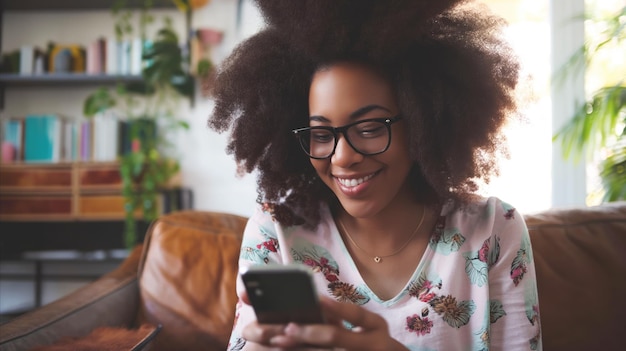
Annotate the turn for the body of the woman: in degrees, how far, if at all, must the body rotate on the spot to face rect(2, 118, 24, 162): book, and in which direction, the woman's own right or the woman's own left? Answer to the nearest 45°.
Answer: approximately 135° to the woman's own right

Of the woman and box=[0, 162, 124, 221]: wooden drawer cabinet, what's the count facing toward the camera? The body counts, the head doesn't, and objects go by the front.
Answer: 2

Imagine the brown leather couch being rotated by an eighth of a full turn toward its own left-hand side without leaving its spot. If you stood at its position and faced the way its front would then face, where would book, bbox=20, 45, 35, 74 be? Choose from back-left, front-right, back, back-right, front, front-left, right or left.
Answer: back

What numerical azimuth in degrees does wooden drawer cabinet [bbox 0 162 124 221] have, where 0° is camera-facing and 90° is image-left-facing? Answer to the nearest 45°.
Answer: approximately 0°

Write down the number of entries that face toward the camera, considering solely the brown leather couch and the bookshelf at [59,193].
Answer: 2

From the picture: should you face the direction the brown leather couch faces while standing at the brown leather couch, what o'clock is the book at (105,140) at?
The book is roughly at 5 o'clock from the brown leather couch.

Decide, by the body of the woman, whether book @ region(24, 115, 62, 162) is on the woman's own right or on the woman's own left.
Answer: on the woman's own right

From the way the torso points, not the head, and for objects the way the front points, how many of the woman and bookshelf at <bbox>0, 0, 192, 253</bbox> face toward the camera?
2

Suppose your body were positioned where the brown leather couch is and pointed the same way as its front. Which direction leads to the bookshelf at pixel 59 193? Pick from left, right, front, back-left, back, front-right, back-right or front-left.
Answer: back-right

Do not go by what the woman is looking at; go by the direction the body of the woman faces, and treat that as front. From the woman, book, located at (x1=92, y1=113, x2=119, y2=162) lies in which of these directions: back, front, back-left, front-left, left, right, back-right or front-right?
back-right

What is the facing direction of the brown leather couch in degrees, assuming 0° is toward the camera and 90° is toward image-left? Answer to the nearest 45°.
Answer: approximately 0°
